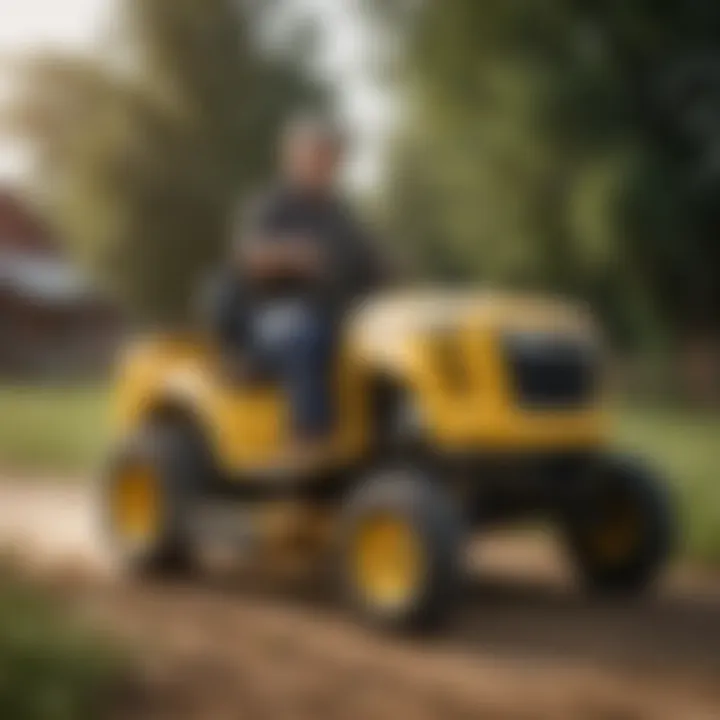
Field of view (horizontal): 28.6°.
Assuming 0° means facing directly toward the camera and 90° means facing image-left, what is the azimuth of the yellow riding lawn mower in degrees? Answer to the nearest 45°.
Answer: approximately 315°
